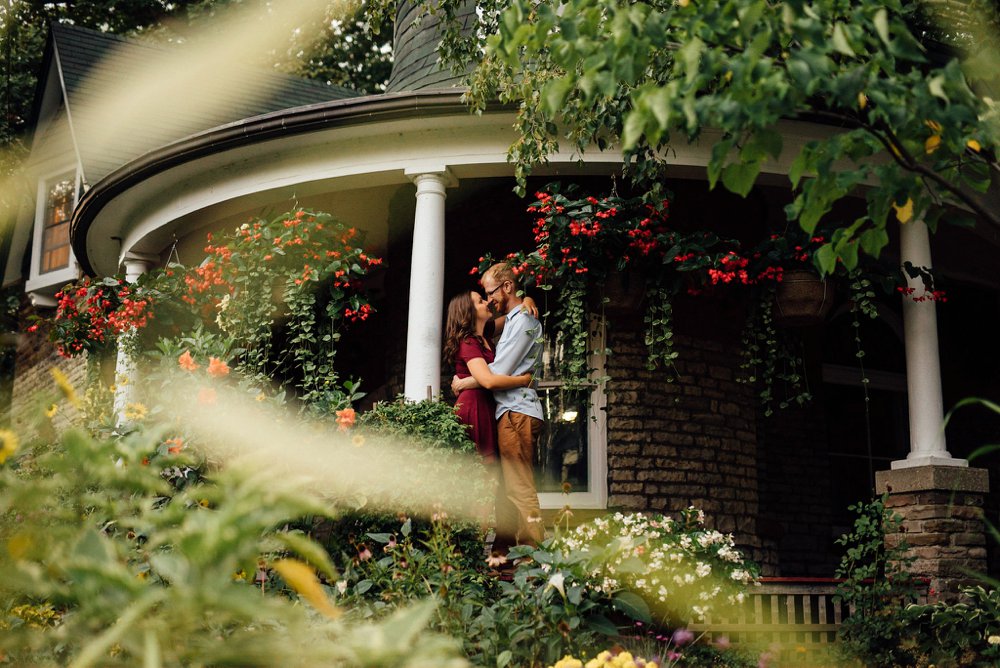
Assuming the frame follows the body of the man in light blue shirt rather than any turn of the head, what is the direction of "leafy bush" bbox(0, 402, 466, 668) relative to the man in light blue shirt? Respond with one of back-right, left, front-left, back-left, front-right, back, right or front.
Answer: left

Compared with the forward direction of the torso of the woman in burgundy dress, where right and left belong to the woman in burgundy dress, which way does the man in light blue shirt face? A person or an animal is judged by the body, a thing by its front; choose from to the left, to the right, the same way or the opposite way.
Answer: the opposite way

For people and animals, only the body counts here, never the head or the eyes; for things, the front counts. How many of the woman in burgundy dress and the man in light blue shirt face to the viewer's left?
1

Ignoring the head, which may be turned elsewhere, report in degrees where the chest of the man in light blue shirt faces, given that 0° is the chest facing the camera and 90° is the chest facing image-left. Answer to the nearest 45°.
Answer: approximately 90°

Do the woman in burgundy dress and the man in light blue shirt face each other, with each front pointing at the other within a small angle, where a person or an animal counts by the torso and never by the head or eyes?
yes

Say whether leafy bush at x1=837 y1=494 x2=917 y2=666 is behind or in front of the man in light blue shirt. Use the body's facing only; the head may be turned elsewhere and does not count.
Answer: behind

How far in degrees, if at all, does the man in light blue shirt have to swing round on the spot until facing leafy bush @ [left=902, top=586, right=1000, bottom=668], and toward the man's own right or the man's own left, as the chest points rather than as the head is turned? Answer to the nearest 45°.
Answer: approximately 180°

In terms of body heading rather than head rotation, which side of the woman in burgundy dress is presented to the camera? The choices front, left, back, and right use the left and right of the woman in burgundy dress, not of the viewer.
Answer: right

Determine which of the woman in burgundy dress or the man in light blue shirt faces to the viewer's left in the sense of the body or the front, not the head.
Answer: the man in light blue shirt

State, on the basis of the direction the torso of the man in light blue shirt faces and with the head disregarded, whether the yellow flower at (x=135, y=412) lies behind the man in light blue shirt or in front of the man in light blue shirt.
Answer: in front

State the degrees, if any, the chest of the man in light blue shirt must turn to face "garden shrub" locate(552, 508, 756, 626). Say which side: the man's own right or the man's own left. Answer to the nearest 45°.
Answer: approximately 135° to the man's own left

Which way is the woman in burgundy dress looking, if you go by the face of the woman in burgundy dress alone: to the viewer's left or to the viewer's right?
to the viewer's right

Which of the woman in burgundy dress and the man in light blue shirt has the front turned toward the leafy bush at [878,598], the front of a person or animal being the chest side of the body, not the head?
the woman in burgundy dress
